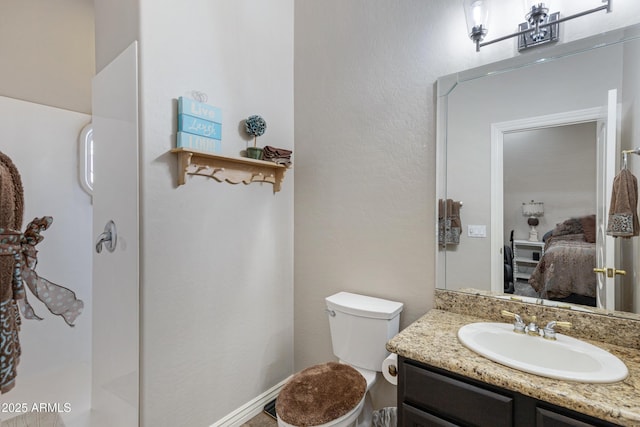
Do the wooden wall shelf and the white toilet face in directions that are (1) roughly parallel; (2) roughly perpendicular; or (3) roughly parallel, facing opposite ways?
roughly perpendicular

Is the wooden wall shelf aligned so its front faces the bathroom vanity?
yes

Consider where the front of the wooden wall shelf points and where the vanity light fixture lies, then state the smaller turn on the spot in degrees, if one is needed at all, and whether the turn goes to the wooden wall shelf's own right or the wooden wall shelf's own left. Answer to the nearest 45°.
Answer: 0° — it already faces it

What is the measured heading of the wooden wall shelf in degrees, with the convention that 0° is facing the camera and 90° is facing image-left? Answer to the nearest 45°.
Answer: approximately 315°

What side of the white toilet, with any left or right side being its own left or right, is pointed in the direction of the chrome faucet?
left
